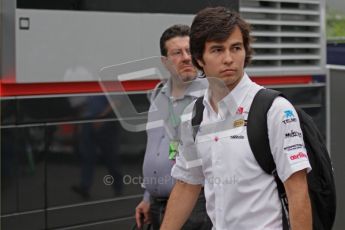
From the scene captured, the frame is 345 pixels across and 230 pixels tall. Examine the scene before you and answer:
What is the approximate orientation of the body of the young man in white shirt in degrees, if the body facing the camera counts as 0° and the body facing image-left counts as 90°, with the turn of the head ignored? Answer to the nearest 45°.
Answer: approximately 45°

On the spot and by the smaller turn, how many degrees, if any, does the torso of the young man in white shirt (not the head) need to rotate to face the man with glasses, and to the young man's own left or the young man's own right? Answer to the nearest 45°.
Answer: approximately 135° to the young man's own right

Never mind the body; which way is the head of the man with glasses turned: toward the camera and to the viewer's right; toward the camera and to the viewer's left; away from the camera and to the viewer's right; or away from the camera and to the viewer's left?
toward the camera and to the viewer's right
